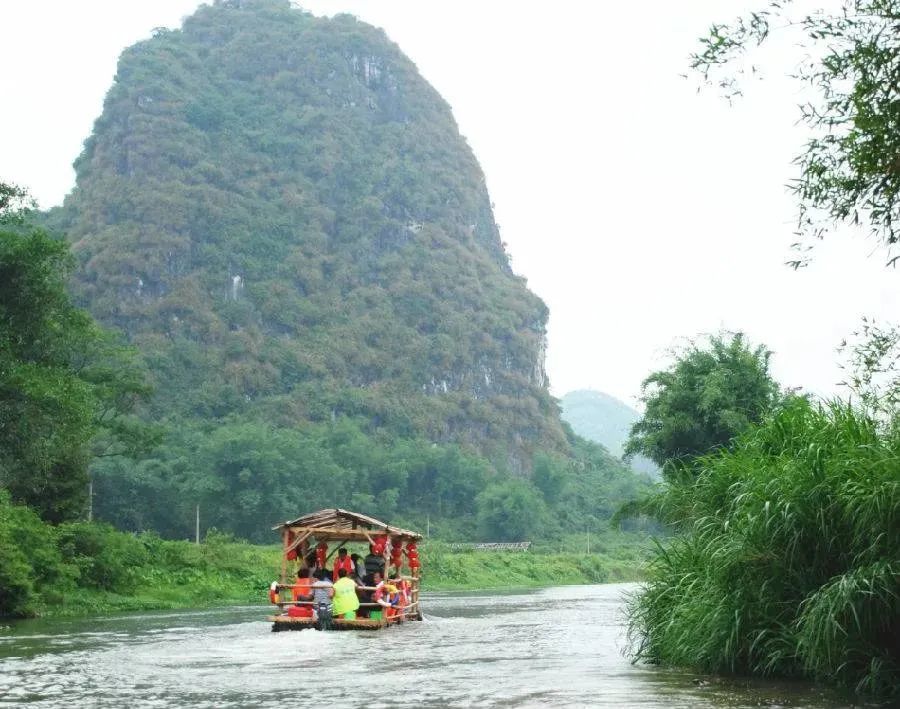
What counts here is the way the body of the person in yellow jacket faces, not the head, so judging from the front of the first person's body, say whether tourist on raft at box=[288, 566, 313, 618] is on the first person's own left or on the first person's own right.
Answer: on the first person's own left

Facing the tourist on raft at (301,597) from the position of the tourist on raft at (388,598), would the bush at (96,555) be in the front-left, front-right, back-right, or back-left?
front-right

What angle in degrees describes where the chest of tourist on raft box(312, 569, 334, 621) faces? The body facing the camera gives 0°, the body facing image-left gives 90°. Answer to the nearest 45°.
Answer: approximately 180°

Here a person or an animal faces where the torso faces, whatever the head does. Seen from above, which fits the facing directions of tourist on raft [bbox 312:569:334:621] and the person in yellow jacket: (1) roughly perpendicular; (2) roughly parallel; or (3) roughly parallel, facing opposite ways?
roughly parallel

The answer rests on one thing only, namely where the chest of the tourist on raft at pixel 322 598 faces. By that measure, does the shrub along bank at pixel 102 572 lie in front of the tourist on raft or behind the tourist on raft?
in front

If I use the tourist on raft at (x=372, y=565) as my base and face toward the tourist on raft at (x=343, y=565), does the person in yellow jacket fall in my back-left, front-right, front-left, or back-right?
front-left

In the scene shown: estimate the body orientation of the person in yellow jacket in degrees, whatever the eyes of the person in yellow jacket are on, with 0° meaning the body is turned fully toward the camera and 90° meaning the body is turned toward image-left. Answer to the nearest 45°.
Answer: approximately 180°

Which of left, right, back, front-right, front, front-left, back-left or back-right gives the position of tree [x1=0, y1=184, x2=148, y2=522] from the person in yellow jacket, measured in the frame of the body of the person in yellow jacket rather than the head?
front-left

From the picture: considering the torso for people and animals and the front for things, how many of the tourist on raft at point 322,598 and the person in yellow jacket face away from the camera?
2

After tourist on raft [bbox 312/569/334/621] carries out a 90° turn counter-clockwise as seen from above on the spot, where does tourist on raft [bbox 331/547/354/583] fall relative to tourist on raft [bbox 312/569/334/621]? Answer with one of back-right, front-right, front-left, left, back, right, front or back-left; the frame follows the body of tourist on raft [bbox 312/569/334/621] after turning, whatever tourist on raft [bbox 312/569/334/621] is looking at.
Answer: right
